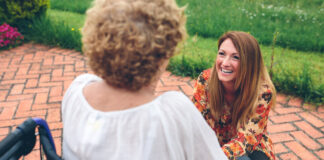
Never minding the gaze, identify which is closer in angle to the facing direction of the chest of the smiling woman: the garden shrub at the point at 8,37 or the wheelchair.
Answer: the wheelchair

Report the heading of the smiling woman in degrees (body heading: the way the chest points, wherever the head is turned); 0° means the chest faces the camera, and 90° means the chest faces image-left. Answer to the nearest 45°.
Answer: approximately 45°

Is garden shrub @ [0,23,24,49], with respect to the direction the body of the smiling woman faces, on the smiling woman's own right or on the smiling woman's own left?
on the smiling woman's own right

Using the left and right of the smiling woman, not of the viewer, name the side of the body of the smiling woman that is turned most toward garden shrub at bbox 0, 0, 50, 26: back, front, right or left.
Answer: right

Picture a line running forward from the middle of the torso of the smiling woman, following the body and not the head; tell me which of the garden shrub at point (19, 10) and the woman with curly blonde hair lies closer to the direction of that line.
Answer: the woman with curly blonde hair

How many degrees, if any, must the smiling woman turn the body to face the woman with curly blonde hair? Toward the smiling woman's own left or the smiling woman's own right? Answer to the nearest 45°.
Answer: approximately 45° to the smiling woman's own left

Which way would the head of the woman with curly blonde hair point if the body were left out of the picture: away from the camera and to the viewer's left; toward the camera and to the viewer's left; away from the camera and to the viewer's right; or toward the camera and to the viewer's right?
away from the camera and to the viewer's right
